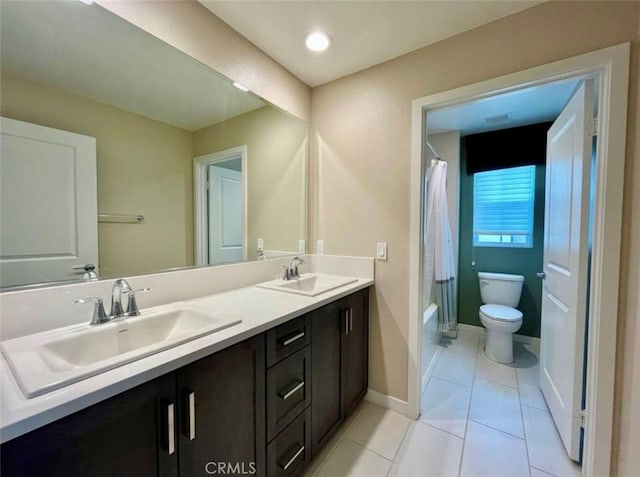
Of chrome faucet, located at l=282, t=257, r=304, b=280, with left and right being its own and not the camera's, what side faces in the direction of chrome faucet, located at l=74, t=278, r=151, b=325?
right

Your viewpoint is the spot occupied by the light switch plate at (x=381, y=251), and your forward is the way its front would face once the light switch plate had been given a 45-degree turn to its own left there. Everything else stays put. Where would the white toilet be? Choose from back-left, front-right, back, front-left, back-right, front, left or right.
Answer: left

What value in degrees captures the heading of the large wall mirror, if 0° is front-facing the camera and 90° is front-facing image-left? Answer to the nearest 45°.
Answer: approximately 315°

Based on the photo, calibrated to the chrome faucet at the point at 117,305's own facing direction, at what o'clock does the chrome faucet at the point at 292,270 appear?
the chrome faucet at the point at 292,270 is roughly at 10 o'clock from the chrome faucet at the point at 117,305.

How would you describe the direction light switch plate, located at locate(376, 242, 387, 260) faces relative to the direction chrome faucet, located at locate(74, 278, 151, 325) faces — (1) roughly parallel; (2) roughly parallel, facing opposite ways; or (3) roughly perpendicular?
roughly perpendicular

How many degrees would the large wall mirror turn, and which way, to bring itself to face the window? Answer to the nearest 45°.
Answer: approximately 45° to its left

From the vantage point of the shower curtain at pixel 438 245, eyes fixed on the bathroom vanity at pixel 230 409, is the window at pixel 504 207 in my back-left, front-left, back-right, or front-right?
back-left

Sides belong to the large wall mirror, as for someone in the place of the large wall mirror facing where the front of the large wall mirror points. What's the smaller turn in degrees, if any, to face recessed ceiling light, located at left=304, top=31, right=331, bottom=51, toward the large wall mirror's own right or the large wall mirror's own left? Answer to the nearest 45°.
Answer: approximately 45° to the large wall mirror's own left

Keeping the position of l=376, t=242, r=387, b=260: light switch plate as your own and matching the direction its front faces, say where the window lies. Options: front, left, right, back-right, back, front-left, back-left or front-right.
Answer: back-left
